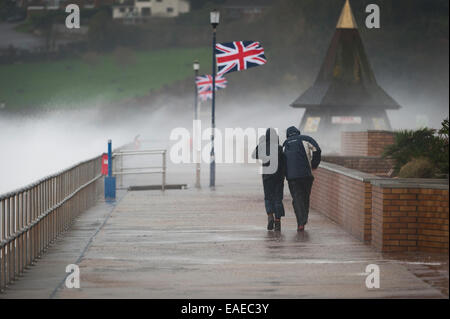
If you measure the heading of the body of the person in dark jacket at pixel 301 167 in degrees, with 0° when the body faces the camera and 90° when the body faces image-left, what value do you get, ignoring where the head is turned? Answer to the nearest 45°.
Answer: approximately 180°

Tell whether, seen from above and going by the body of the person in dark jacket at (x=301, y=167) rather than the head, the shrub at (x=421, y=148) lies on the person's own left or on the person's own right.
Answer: on the person's own right

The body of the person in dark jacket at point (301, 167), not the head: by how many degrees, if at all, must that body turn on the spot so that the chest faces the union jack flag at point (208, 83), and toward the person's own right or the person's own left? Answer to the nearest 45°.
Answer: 0° — they already face it

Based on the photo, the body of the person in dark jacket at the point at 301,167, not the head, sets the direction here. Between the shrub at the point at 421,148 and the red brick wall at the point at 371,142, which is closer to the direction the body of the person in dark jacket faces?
the red brick wall

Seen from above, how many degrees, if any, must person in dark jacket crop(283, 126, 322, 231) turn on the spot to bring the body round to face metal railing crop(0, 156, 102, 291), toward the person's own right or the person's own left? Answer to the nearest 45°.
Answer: approximately 135° to the person's own left

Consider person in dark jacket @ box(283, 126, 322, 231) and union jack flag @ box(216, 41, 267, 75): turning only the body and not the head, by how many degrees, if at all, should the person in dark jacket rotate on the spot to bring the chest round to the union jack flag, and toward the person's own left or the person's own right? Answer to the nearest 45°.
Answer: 0° — they already face it

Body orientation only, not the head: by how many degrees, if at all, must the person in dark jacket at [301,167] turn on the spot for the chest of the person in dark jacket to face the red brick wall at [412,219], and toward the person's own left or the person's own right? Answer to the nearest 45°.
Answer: approximately 135° to the person's own right

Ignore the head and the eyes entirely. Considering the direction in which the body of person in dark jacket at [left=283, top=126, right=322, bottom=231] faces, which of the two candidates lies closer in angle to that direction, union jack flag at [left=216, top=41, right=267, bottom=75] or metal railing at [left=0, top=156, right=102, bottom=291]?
the union jack flag

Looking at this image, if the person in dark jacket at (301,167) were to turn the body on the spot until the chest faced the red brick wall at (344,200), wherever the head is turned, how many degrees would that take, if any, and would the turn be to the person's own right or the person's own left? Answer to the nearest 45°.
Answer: approximately 45° to the person's own right

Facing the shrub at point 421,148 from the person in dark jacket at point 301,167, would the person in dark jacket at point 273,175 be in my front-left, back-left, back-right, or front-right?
back-left

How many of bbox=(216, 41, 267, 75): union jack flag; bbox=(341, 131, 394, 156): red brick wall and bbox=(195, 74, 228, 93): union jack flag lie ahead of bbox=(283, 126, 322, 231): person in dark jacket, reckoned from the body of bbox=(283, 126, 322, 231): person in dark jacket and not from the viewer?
3

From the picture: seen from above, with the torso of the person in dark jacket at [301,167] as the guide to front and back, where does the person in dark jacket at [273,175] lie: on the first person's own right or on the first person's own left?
on the first person's own left

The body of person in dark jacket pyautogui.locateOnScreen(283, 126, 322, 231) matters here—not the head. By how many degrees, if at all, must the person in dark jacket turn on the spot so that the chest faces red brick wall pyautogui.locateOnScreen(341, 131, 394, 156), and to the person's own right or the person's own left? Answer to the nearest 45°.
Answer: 0° — they already face it

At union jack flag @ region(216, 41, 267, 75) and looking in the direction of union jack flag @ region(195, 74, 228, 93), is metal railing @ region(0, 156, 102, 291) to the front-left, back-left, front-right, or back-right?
back-left
